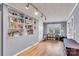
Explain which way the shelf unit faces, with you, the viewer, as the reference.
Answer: facing the viewer and to the right of the viewer
